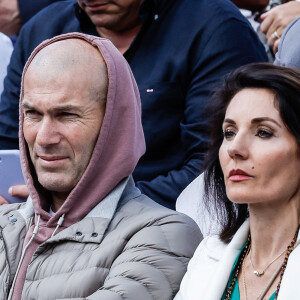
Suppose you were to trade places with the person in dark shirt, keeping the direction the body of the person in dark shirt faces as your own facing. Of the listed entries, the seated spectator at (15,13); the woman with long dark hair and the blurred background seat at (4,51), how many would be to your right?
2

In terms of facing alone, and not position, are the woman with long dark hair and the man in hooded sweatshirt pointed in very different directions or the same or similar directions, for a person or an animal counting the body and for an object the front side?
same or similar directions

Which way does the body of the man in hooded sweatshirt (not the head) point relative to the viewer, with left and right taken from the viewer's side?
facing the viewer and to the left of the viewer

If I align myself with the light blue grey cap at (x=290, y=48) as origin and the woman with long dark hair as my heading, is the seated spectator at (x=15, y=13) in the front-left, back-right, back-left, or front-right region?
back-right

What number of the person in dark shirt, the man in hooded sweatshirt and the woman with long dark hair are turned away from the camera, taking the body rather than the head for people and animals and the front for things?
0

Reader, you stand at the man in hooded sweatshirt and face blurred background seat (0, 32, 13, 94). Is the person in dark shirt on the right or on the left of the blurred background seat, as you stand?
right

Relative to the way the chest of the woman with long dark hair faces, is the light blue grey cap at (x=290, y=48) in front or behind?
behind

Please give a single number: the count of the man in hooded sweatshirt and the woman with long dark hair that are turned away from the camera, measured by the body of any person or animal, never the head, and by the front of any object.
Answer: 0

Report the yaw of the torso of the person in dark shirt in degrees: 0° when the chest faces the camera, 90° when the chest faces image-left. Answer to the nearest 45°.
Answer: approximately 45°

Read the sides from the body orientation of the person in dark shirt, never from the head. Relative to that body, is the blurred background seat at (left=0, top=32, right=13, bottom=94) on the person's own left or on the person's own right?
on the person's own right
